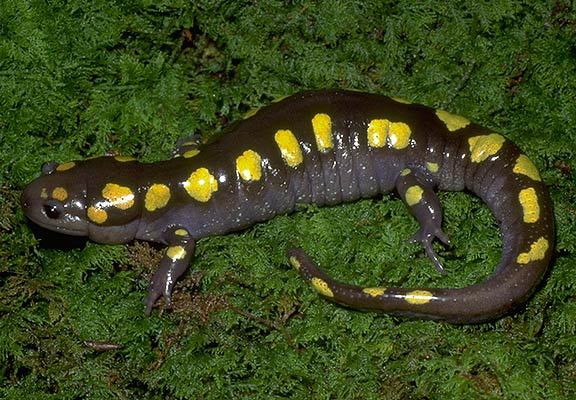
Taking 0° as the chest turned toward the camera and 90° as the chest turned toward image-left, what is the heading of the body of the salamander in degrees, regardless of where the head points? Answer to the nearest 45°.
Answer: approximately 90°
